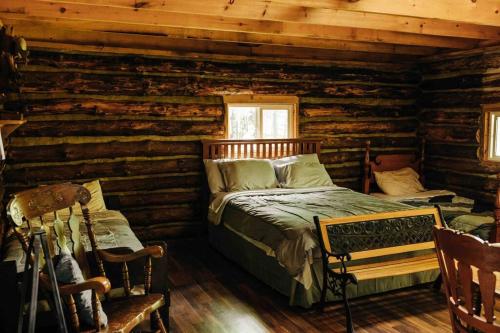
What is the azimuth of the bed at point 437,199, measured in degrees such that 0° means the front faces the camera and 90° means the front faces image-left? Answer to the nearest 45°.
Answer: approximately 315°

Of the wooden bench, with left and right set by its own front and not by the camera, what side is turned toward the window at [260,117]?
back

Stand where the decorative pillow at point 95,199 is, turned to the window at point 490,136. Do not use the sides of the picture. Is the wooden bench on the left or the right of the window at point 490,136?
right

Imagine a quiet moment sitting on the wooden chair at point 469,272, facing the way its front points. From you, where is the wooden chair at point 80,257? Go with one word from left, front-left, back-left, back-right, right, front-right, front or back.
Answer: back-left

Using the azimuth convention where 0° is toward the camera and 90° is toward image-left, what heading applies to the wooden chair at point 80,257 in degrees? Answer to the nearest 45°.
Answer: approximately 315°

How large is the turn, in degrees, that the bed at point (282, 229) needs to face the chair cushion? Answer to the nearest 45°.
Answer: approximately 90° to its right

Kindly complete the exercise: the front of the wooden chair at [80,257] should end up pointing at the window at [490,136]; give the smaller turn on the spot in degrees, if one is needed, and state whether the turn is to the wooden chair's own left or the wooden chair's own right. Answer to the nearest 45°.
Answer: approximately 45° to the wooden chair's own left

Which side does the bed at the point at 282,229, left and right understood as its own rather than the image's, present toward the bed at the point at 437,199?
left

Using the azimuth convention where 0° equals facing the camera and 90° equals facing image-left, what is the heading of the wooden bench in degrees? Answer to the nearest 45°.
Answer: approximately 315°

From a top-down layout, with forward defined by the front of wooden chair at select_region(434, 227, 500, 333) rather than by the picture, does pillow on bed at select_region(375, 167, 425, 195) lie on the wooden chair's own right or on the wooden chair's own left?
on the wooden chair's own left

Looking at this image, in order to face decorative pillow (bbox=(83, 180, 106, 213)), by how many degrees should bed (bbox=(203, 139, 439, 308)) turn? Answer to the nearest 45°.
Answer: approximately 135° to its right
